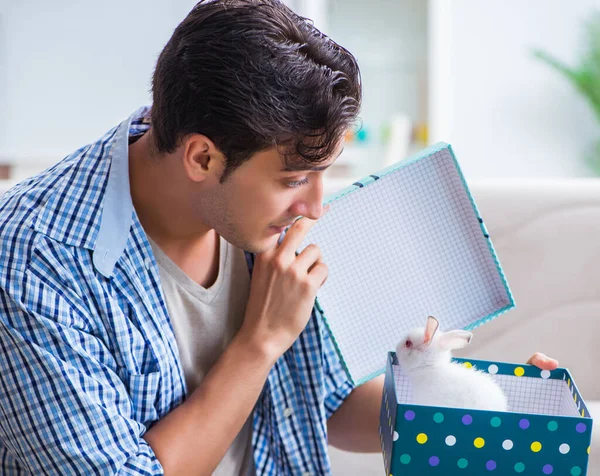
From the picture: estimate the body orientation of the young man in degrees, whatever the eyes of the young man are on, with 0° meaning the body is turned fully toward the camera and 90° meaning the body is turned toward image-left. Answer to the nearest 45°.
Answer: approximately 315°

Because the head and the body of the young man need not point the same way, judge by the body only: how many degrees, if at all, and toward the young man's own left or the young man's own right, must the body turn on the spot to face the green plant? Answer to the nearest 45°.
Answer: approximately 90° to the young man's own left

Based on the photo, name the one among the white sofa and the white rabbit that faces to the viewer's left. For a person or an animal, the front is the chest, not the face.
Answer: the white rabbit

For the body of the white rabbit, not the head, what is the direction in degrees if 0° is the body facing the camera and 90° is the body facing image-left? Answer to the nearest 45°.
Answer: approximately 90°

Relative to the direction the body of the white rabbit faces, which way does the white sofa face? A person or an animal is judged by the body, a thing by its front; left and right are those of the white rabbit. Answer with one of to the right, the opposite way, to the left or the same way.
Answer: to the left

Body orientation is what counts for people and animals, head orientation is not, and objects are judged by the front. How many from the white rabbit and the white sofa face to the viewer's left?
1

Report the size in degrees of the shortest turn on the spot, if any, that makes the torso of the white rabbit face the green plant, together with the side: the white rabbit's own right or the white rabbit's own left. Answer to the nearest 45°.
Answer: approximately 90° to the white rabbit's own right
